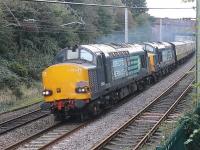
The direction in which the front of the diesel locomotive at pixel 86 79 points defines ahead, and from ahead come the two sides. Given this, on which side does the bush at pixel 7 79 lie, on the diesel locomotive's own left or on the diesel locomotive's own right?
on the diesel locomotive's own right

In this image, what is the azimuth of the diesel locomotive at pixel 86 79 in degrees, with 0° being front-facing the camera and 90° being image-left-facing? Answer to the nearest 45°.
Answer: approximately 45°

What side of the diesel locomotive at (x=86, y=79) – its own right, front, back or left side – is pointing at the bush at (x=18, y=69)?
right
